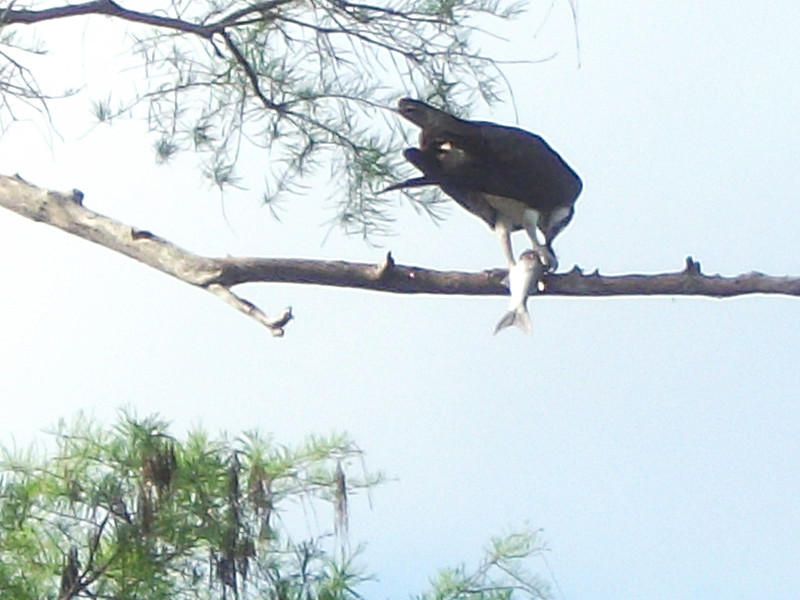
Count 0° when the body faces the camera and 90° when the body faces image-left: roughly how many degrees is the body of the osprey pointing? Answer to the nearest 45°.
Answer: approximately 270°
